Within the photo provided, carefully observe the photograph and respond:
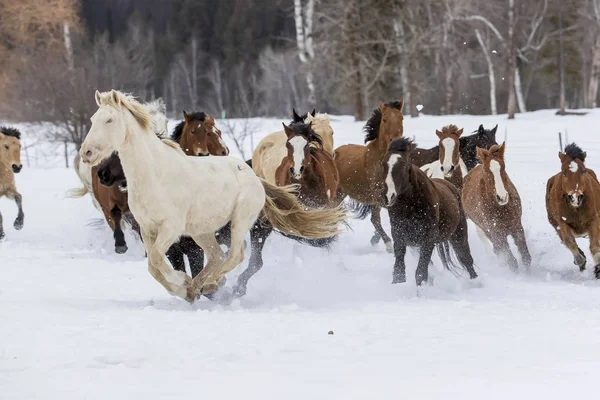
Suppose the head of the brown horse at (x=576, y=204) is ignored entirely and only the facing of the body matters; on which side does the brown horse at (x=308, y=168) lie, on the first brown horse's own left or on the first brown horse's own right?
on the first brown horse's own right

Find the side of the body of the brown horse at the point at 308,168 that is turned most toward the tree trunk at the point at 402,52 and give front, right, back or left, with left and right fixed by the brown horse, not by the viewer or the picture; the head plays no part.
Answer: back

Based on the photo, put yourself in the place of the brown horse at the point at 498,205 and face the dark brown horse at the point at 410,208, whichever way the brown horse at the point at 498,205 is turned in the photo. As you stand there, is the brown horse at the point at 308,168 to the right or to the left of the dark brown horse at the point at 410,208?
right

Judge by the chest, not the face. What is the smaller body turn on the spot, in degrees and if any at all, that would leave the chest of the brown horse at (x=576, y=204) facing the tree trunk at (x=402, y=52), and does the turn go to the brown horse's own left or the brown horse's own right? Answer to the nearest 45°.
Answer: approximately 180°

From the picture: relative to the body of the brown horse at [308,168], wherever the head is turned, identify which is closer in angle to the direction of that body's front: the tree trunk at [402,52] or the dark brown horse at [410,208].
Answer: the dark brown horse

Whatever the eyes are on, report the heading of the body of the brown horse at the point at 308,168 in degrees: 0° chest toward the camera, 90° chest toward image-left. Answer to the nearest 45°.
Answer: approximately 0°

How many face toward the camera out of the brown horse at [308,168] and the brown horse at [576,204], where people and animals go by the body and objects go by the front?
2
